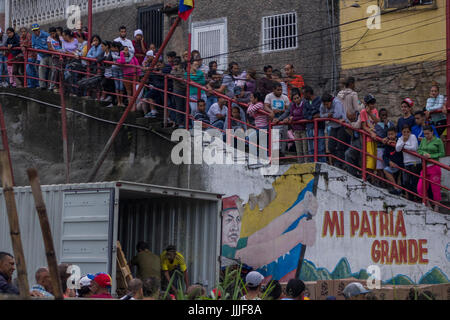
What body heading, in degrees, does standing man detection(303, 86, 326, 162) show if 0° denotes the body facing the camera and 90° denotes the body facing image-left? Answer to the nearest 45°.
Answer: approximately 45°

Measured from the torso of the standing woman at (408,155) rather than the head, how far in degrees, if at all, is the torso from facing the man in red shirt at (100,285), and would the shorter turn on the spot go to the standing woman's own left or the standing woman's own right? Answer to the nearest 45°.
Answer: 0° — they already face them

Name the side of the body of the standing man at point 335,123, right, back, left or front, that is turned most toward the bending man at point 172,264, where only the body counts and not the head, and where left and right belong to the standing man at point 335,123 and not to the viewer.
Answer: front

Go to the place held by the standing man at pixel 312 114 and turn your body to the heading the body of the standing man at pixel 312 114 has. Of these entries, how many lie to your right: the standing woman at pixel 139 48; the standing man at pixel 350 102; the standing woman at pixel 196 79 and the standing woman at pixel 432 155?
2

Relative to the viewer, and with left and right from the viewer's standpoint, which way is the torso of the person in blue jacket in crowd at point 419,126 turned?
facing the viewer and to the left of the viewer

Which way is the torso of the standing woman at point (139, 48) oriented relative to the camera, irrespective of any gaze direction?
toward the camera

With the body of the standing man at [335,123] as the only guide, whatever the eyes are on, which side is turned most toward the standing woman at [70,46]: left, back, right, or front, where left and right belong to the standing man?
right

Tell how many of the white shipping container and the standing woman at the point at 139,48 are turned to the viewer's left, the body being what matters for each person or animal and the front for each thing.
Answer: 0

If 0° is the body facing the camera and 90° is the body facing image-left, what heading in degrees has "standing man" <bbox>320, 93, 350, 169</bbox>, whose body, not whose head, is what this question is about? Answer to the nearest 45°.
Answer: approximately 45°

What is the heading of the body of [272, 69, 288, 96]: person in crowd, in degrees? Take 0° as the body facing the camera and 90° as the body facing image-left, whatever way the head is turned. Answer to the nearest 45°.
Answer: approximately 45°

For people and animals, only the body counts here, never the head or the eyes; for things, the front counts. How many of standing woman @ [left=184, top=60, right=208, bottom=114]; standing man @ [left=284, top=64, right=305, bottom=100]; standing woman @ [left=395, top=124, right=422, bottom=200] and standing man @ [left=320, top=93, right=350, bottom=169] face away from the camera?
0

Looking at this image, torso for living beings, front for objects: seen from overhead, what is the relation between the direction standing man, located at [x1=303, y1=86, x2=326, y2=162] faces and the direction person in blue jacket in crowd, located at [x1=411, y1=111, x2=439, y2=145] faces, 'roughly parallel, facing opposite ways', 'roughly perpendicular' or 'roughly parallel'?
roughly parallel

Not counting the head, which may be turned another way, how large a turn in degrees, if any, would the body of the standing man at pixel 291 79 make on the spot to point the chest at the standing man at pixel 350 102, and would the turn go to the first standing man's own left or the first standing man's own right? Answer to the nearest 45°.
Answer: approximately 90° to the first standing man's own left
